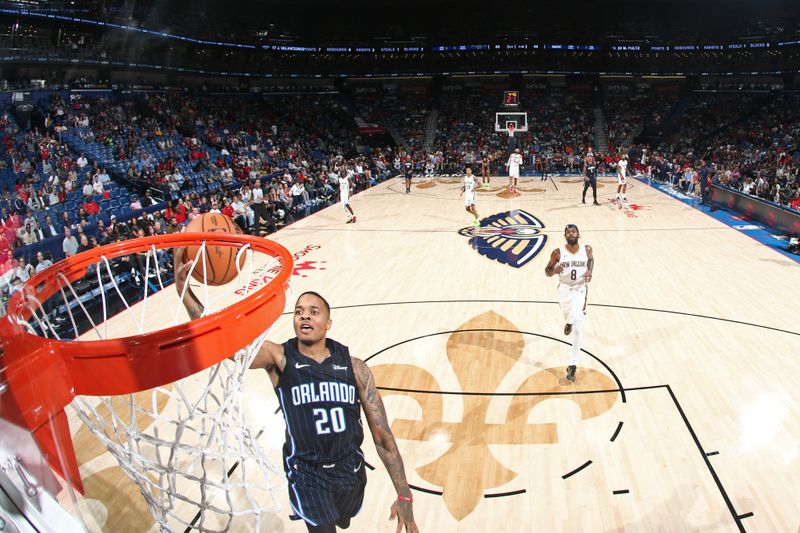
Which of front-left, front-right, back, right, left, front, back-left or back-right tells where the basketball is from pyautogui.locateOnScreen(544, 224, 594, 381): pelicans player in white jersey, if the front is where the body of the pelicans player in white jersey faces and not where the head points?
front-right

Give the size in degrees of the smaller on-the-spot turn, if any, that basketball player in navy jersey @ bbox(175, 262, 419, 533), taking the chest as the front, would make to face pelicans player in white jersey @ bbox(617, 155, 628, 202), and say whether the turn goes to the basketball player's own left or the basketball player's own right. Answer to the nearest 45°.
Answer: approximately 135° to the basketball player's own left

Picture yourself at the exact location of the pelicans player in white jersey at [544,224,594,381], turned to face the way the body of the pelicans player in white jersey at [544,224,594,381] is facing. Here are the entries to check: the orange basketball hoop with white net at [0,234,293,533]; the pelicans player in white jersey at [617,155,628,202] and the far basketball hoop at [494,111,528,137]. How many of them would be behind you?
2

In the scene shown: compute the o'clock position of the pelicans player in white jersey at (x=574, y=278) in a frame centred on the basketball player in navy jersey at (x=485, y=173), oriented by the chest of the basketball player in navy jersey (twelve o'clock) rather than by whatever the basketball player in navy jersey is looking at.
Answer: The pelicans player in white jersey is roughly at 12 o'clock from the basketball player in navy jersey.

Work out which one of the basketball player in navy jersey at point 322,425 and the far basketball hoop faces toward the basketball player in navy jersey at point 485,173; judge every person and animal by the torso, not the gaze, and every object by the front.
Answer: the far basketball hoop

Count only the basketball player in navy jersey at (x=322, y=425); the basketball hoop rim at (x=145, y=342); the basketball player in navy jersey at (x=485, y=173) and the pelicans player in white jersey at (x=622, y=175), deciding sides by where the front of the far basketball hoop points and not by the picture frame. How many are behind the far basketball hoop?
0

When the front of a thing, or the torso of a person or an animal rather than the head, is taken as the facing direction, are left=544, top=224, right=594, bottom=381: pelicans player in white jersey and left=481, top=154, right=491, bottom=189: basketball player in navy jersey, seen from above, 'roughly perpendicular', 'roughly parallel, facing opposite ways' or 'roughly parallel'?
roughly parallel

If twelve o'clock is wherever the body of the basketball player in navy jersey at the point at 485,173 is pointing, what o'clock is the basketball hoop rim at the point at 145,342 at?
The basketball hoop rim is roughly at 12 o'clock from the basketball player in navy jersey.

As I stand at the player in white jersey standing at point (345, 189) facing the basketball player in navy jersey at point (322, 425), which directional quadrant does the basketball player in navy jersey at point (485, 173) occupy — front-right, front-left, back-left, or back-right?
back-left

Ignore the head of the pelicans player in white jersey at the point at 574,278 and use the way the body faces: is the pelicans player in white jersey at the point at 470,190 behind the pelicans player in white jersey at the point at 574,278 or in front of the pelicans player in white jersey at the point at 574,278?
behind

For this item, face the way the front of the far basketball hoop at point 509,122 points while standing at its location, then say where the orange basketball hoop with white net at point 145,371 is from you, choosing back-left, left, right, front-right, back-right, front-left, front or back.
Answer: front

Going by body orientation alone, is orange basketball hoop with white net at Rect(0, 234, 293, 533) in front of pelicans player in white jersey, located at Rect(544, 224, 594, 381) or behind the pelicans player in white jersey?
in front

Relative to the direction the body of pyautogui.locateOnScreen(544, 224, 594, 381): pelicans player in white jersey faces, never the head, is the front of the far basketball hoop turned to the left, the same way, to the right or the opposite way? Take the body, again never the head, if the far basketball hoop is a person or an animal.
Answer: the same way

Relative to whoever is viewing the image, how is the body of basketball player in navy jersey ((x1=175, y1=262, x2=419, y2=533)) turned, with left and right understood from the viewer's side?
facing the viewer

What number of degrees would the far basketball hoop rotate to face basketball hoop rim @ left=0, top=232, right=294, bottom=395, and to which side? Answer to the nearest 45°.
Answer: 0° — it already faces it

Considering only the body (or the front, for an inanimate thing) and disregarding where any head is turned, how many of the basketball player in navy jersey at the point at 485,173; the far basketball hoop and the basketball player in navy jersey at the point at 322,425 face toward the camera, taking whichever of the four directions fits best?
3

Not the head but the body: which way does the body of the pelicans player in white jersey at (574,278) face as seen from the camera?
toward the camera

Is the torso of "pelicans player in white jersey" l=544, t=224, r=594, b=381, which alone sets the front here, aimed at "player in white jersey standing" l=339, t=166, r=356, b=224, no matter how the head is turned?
no

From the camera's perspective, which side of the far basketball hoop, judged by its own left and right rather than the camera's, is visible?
front

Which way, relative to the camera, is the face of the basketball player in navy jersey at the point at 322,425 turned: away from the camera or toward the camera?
toward the camera

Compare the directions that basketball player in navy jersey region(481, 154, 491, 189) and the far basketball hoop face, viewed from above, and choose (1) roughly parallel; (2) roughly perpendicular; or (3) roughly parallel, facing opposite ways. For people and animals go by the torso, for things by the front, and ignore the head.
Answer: roughly parallel
